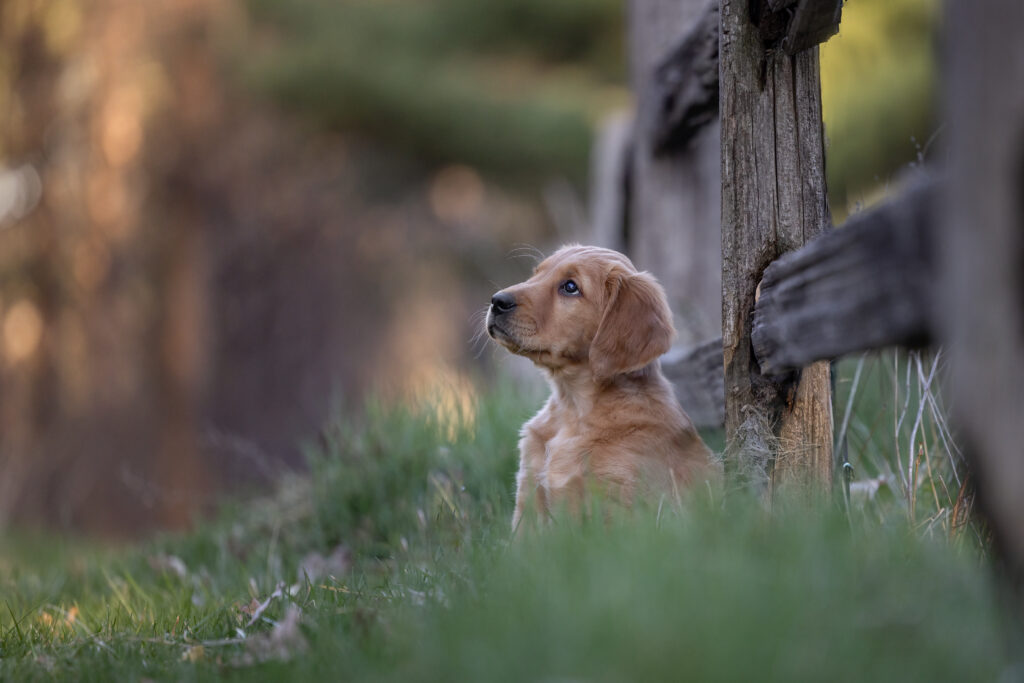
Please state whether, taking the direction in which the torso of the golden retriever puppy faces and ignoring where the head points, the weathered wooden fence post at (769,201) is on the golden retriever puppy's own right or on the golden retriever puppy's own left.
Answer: on the golden retriever puppy's own left

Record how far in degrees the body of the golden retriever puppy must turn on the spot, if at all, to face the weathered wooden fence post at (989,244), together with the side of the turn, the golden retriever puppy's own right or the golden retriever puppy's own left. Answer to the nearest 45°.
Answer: approximately 90° to the golden retriever puppy's own left
